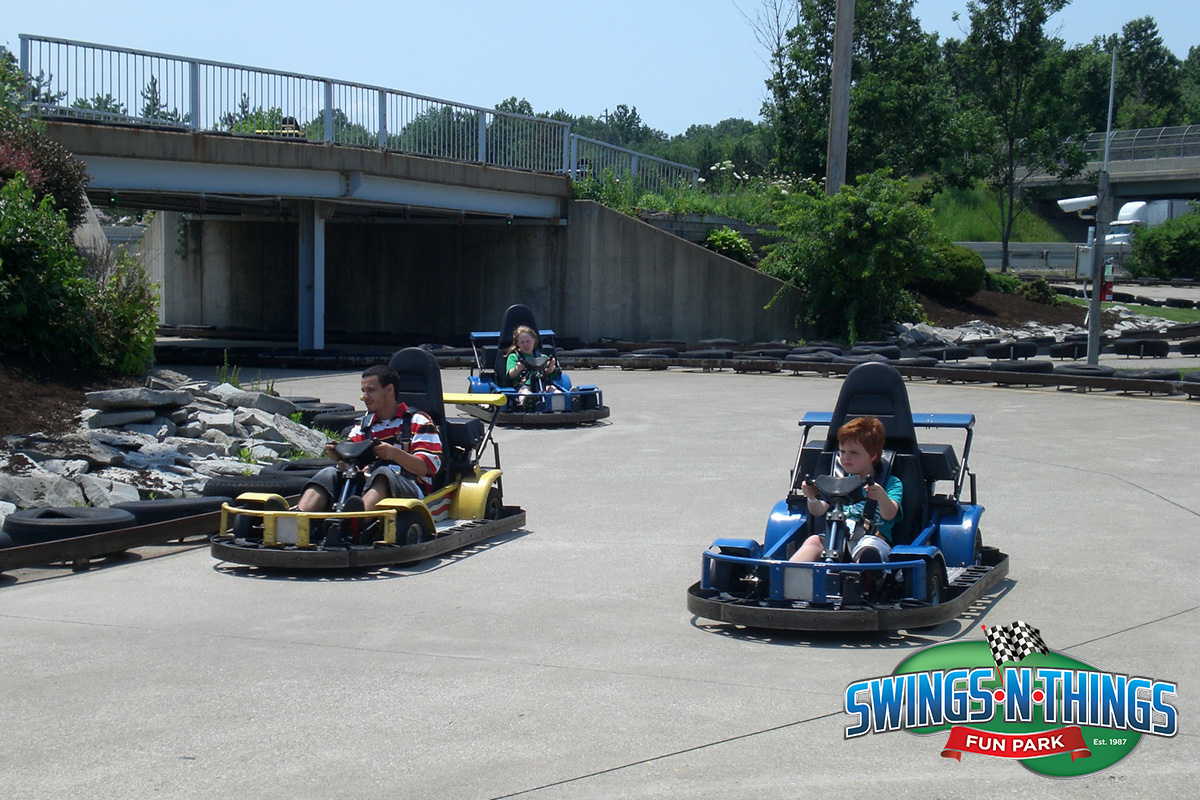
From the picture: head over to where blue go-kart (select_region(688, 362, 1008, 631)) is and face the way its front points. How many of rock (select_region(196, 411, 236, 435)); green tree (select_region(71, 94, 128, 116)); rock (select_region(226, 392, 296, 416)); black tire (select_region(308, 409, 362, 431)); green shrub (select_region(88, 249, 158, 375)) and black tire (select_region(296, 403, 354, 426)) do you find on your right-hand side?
6

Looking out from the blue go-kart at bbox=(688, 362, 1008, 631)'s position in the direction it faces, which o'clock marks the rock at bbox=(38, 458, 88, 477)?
The rock is roughly at 2 o'clock from the blue go-kart.

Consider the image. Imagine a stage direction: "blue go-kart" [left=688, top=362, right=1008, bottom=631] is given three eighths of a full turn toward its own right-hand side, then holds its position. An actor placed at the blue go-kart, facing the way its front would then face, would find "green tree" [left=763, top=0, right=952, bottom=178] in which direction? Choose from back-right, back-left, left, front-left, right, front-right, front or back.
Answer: front

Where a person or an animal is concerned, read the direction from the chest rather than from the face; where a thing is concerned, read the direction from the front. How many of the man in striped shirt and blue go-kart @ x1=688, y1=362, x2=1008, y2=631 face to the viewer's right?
0

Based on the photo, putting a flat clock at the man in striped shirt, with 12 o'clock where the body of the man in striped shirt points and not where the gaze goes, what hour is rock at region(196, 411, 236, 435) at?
The rock is roughly at 4 o'clock from the man in striped shirt.

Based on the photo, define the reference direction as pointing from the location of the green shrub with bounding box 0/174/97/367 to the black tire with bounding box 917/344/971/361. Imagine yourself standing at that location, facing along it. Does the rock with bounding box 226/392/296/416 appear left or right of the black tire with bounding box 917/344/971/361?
right

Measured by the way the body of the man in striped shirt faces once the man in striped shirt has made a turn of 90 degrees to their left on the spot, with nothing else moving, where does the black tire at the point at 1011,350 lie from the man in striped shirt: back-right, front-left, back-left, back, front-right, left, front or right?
left

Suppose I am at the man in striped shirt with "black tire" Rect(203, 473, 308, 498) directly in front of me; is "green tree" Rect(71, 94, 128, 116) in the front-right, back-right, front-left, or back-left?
front-right

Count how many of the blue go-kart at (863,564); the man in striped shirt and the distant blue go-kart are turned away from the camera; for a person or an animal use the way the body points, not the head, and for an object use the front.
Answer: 0

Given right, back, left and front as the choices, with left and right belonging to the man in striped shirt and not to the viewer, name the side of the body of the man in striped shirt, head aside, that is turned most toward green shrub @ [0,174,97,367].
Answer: right

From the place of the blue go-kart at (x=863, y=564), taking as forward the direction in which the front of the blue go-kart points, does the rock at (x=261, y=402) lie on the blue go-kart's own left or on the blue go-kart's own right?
on the blue go-kart's own right

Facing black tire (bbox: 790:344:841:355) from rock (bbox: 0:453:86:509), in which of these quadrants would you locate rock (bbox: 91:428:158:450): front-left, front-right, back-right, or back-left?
front-left

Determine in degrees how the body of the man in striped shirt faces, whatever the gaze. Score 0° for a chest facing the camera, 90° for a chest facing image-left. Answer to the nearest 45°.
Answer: approximately 45°

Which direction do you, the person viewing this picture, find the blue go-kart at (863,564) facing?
facing the viewer and to the left of the viewer
